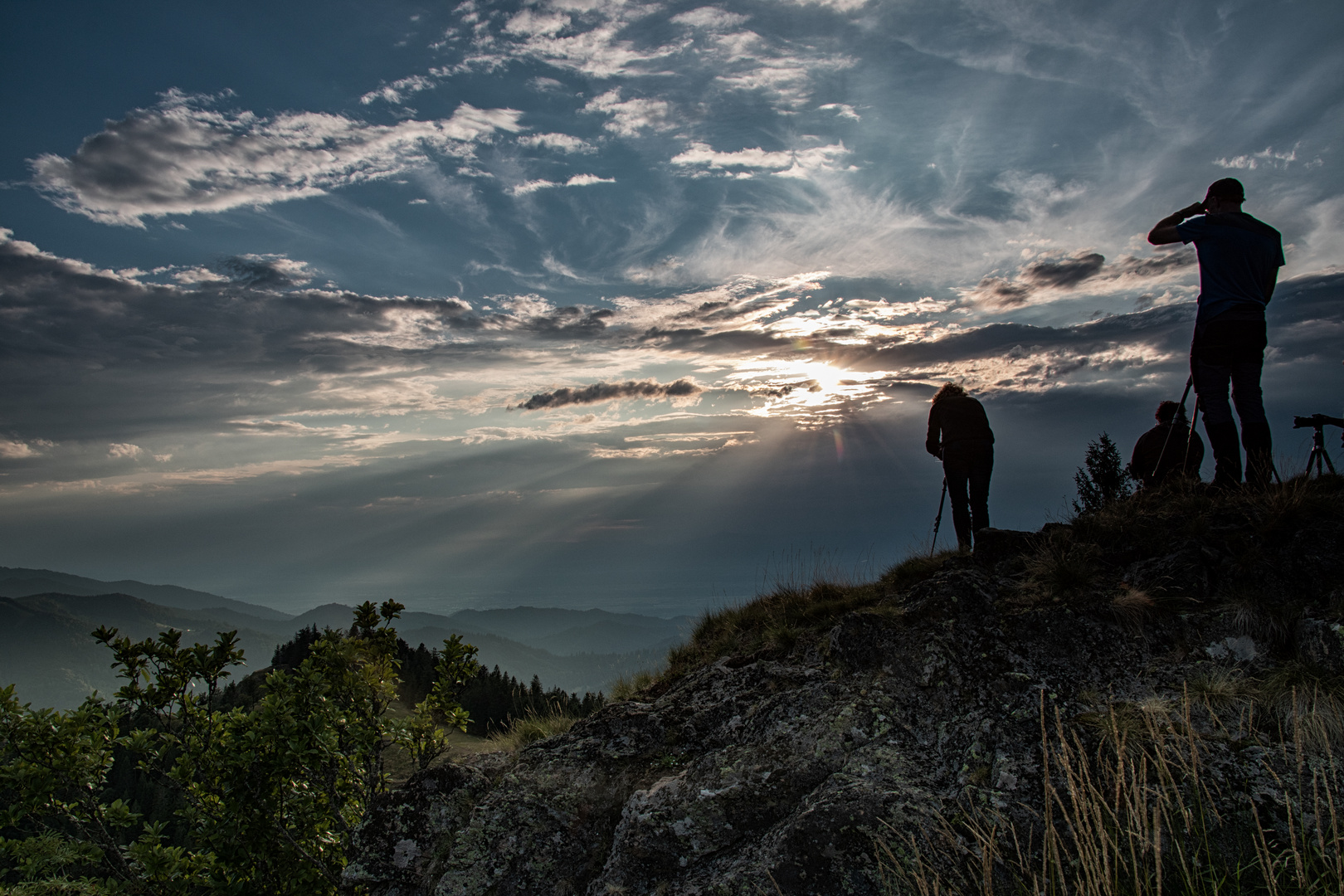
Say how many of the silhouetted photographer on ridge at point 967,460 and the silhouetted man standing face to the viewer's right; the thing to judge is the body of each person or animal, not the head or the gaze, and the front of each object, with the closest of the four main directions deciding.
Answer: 0

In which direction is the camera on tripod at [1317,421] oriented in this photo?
to the viewer's left

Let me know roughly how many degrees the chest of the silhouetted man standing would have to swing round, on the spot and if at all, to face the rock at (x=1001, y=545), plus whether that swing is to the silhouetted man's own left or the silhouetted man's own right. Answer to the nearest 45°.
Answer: approximately 90° to the silhouetted man's own left

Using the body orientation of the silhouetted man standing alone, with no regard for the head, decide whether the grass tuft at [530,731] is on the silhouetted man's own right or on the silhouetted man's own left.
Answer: on the silhouetted man's own left

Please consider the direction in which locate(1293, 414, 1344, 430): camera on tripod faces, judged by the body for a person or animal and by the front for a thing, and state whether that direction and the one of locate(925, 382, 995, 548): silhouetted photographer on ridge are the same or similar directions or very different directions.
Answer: same or similar directions

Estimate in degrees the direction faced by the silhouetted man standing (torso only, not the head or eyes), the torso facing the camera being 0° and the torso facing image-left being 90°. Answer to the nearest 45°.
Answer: approximately 135°

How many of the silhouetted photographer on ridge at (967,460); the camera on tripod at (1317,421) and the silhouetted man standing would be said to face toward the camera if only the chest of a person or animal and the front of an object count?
0

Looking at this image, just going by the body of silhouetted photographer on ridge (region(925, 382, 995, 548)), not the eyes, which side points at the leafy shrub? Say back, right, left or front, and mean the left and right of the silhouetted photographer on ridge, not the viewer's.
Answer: left

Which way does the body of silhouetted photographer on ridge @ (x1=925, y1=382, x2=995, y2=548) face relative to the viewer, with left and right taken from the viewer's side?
facing away from the viewer and to the left of the viewer
